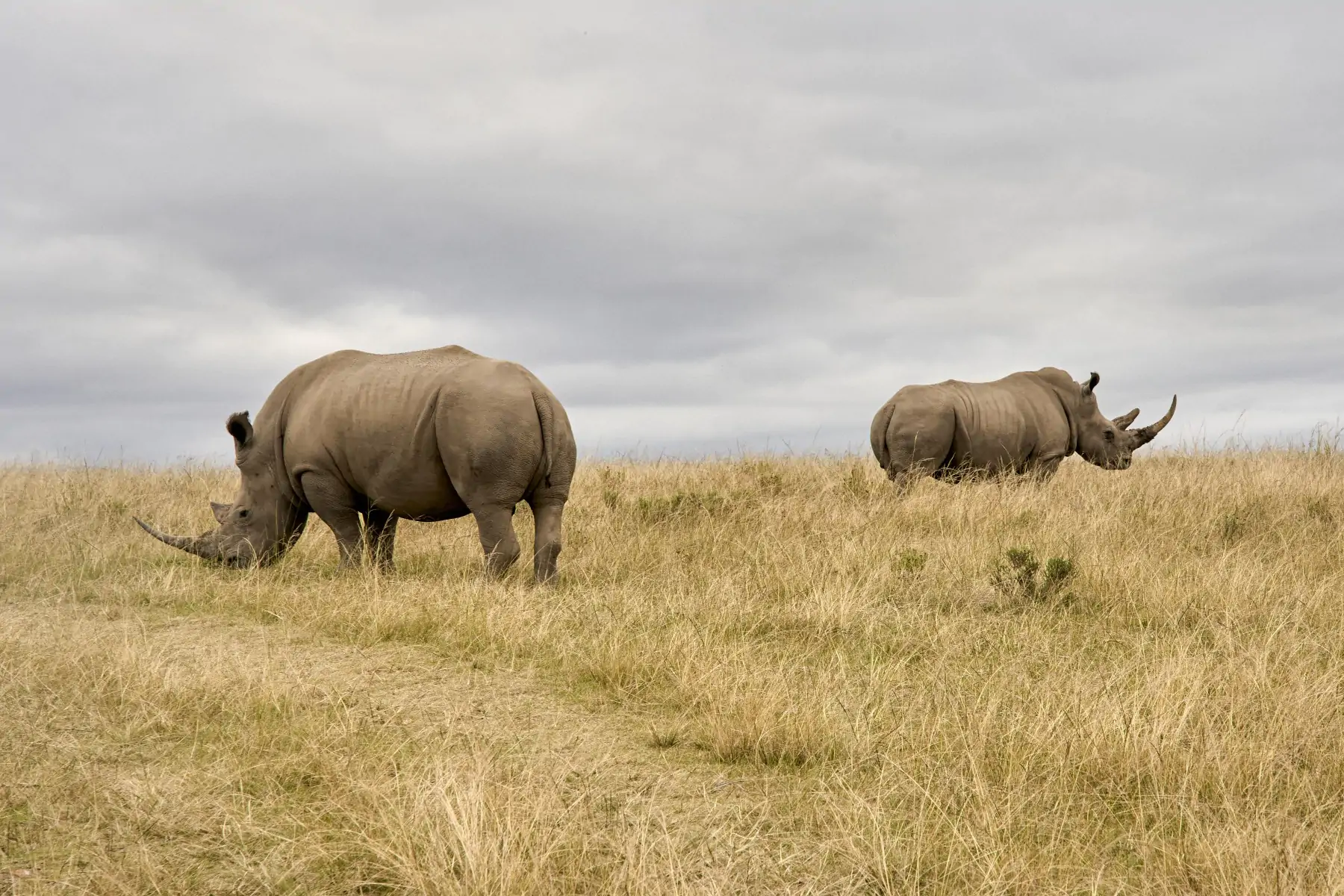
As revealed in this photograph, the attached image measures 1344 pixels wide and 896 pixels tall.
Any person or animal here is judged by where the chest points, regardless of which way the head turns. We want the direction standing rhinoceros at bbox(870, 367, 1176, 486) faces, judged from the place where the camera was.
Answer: facing to the right of the viewer

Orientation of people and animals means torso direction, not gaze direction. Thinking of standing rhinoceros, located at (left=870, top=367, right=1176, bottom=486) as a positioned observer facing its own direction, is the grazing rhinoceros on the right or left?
on its right

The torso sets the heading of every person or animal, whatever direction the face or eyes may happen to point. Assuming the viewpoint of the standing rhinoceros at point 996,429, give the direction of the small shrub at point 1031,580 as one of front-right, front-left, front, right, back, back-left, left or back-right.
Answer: right

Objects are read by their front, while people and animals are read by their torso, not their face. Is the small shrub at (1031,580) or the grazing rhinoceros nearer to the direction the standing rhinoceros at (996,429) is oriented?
the small shrub

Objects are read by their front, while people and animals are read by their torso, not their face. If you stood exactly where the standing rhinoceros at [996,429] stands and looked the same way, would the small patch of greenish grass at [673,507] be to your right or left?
on your right

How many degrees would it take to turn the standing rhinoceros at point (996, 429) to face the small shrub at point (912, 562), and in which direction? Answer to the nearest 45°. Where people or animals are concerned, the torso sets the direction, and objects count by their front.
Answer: approximately 90° to its right
